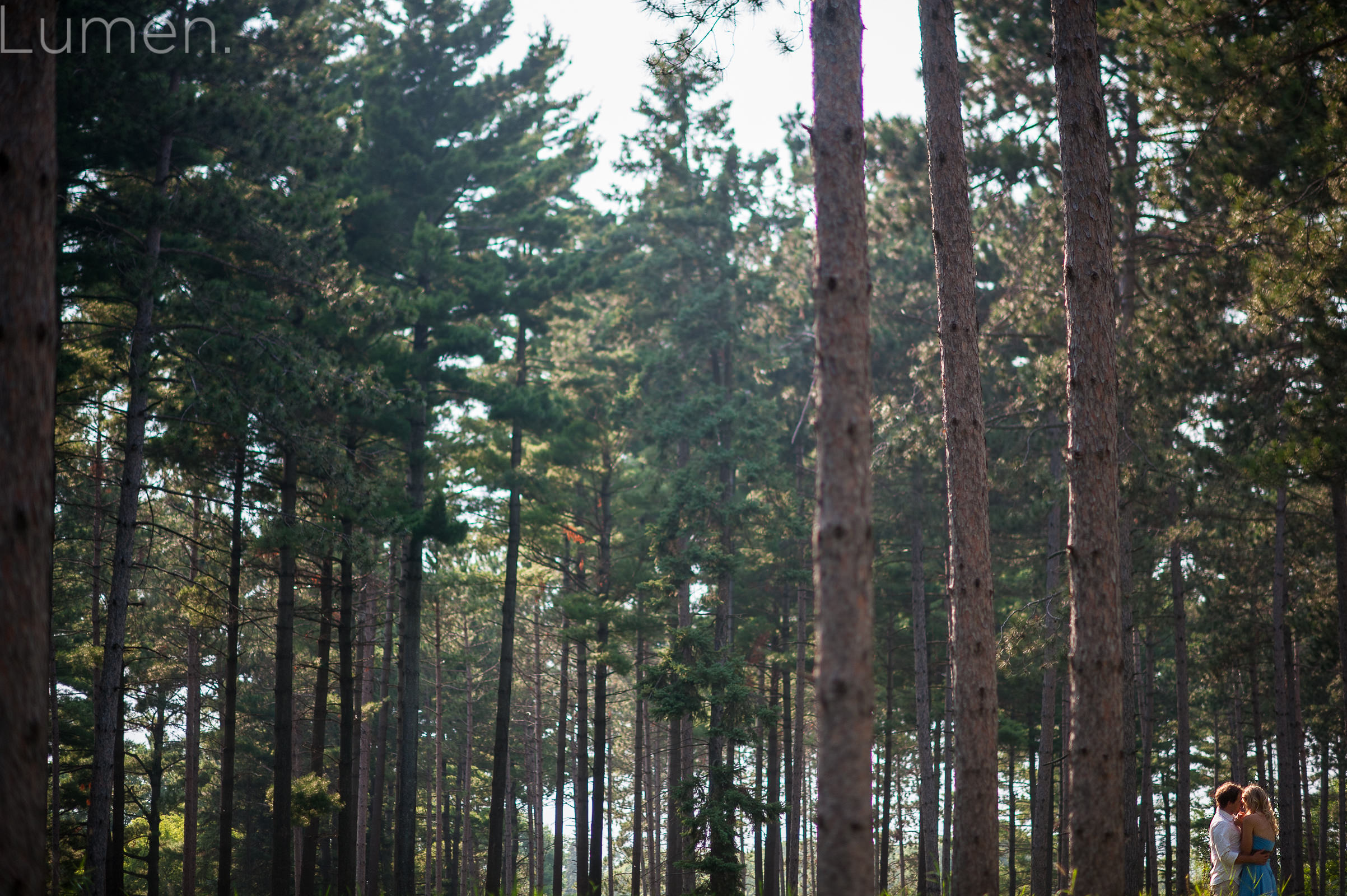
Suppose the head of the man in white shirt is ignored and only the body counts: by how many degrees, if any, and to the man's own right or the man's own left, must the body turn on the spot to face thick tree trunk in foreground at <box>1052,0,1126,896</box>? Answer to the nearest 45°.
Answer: approximately 90° to the man's own right

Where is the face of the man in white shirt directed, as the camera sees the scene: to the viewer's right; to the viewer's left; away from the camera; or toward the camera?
to the viewer's right

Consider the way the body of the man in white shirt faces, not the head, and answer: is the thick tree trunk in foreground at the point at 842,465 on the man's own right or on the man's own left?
on the man's own right

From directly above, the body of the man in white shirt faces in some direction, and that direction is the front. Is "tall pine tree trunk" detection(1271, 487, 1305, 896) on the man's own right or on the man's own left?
on the man's own left

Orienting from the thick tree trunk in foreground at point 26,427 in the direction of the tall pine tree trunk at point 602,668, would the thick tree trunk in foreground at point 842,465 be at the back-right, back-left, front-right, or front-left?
front-right

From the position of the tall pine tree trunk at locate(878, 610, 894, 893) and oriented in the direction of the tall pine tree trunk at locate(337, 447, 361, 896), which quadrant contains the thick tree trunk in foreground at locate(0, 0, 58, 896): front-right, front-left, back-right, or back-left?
front-left

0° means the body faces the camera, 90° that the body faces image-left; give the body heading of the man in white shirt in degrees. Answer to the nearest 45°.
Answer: approximately 270°
